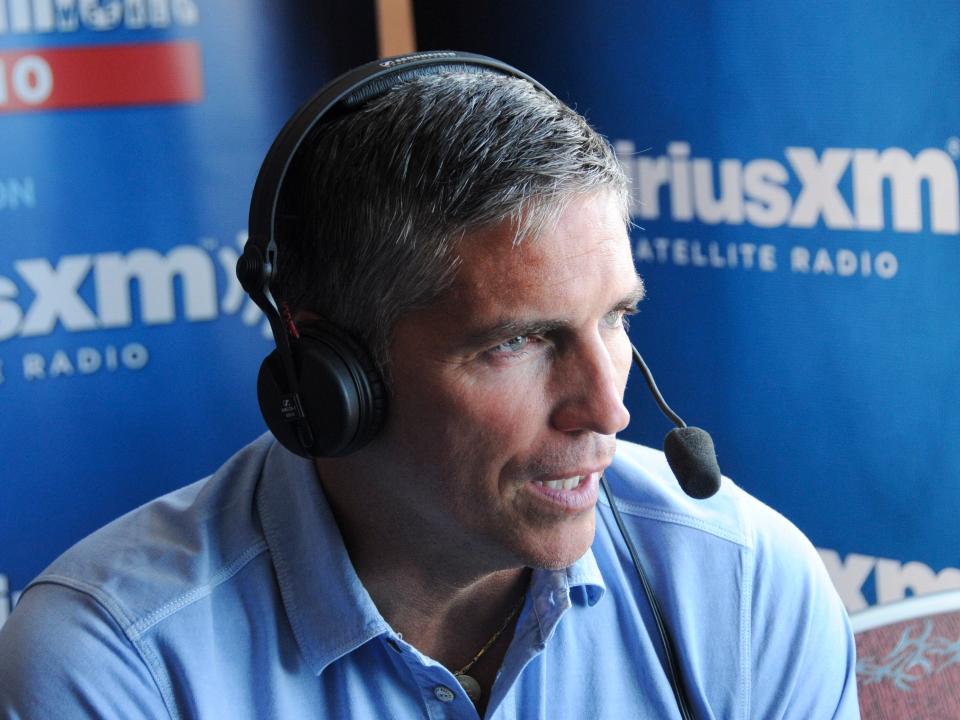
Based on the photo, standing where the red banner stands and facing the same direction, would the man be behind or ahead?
ahead

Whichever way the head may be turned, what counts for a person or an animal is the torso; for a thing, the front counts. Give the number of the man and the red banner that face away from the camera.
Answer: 0

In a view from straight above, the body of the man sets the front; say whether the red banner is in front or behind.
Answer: behind

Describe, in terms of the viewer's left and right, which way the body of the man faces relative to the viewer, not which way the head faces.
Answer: facing the viewer and to the right of the viewer

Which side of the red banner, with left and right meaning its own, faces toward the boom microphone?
front

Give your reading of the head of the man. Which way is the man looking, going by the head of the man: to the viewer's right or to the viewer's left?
to the viewer's right
